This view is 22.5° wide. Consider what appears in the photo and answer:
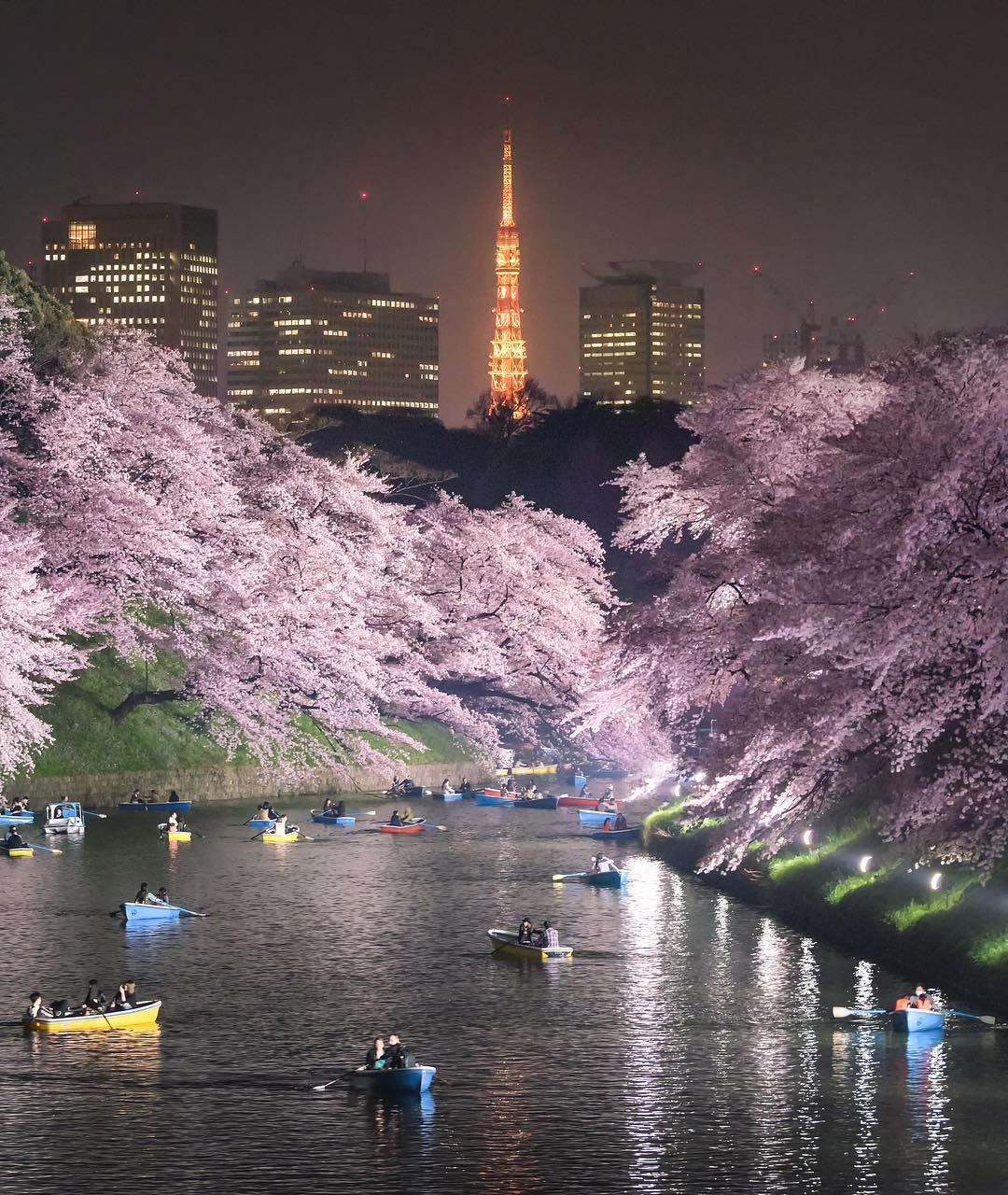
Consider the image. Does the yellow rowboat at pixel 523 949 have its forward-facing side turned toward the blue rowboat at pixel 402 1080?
no

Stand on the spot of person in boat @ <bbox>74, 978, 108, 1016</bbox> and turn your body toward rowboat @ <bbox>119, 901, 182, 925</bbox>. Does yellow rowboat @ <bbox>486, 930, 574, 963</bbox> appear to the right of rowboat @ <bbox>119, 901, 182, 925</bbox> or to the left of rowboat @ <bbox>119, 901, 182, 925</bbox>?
right

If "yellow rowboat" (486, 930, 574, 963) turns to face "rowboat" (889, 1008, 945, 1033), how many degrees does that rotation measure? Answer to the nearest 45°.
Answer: approximately 180°

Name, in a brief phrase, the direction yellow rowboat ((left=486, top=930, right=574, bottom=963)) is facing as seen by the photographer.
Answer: facing away from the viewer and to the left of the viewer

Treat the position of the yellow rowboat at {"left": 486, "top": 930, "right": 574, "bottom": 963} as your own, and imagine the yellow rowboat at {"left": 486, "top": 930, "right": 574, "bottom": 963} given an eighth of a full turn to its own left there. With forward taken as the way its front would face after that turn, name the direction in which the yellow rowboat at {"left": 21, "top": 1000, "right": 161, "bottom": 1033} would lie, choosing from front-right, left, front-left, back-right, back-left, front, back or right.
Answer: front-left

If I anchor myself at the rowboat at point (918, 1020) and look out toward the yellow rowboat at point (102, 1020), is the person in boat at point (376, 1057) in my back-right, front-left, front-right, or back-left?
front-left

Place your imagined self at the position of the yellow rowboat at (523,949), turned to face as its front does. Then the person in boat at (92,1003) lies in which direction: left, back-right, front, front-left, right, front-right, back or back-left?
left

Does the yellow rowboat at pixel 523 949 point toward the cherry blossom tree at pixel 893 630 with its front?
no

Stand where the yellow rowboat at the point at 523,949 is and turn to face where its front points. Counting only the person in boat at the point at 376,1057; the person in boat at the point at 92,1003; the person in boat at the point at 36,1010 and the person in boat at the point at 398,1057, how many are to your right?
0

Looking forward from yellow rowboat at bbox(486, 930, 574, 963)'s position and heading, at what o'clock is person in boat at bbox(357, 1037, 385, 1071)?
The person in boat is roughly at 8 o'clock from the yellow rowboat.

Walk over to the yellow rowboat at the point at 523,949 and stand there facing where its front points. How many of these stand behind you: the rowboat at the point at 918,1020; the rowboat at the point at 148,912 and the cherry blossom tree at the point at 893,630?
1

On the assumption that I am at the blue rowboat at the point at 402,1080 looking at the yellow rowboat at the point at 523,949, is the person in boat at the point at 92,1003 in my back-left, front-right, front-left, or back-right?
front-left

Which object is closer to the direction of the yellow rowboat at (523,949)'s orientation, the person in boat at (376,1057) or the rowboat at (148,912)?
the rowboat

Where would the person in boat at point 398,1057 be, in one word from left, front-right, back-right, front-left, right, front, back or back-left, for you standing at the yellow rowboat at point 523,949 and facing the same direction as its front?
back-left
